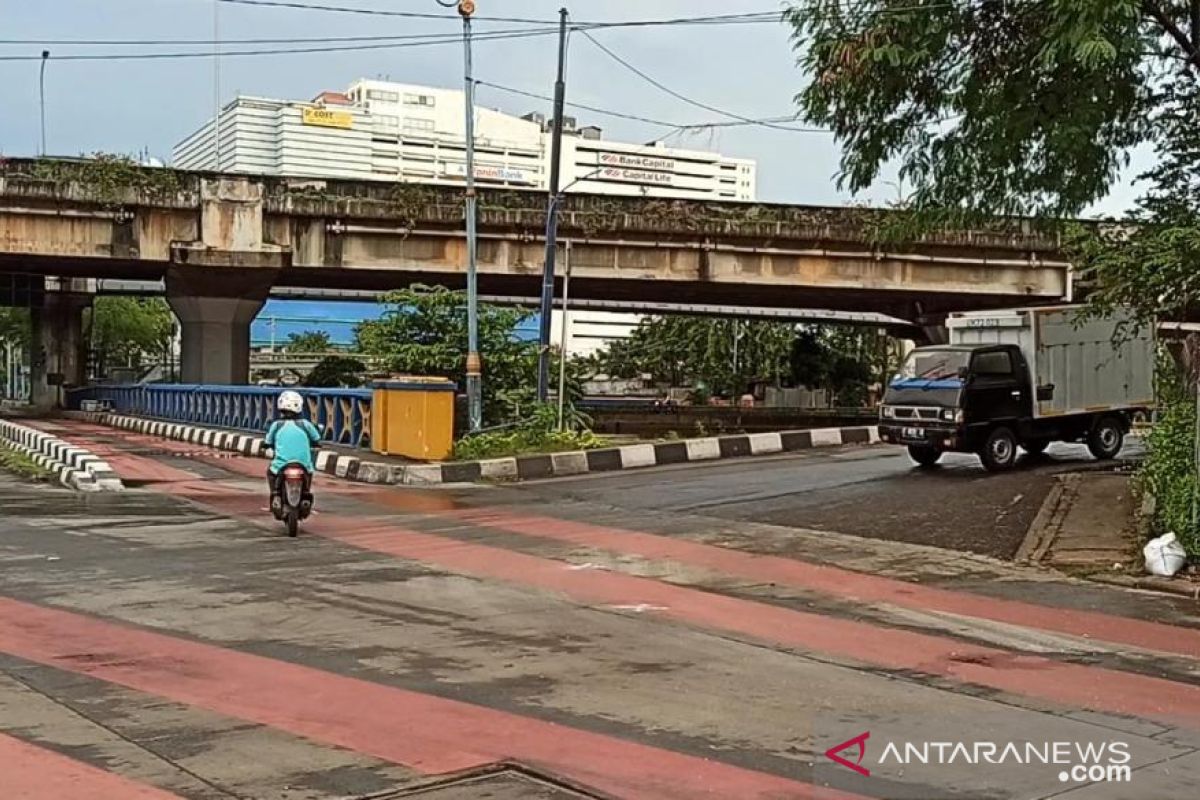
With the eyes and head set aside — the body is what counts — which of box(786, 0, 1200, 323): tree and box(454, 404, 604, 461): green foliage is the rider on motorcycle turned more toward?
the green foliage

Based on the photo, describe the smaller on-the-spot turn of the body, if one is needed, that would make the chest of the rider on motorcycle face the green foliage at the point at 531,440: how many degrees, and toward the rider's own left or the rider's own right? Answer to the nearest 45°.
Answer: approximately 45° to the rider's own right

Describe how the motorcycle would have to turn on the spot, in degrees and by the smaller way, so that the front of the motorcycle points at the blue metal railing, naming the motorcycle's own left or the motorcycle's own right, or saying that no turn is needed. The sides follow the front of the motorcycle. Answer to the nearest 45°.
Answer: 0° — it already faces it

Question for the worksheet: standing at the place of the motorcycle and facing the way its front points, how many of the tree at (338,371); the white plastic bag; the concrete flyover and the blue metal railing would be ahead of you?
3

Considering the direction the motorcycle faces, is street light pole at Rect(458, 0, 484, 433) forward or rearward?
forward

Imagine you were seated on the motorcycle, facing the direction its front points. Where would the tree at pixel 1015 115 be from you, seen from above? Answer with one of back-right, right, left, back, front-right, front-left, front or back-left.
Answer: right

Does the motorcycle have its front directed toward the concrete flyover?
yes

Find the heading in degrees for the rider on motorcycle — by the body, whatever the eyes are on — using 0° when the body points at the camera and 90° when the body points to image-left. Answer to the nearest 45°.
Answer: approximately 180°

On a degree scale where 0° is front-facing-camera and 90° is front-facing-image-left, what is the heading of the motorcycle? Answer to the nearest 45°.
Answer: approximately 180°

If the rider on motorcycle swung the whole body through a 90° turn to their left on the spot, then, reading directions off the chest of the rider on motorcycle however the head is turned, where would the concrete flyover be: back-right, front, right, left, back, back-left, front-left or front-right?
right
